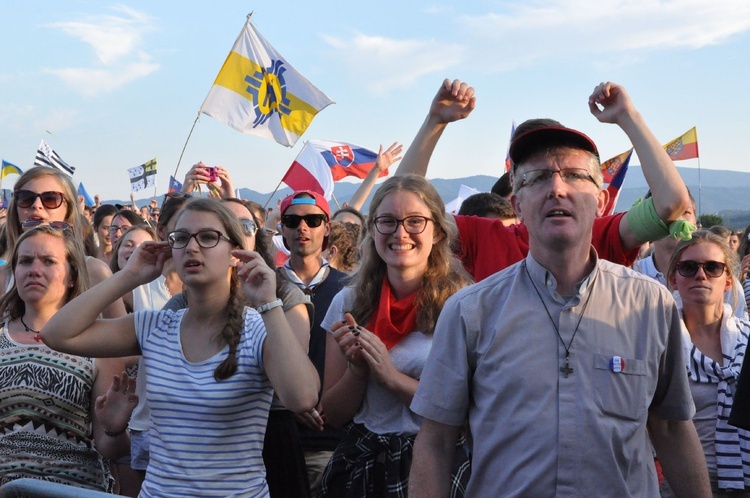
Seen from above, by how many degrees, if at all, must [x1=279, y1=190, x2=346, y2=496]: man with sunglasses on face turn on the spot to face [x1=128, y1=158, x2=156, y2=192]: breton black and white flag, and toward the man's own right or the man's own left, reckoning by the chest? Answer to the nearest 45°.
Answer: approximately 180°

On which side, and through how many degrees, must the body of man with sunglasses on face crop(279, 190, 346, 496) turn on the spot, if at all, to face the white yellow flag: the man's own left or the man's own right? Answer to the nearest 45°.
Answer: approximately 180°

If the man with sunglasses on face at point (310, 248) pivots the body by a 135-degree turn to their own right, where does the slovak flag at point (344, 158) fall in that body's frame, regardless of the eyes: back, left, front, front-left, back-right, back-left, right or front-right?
front-right

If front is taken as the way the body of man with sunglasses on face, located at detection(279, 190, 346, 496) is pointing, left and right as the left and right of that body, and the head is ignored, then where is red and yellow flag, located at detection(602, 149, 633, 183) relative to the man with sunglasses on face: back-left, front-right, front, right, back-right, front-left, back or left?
back-left

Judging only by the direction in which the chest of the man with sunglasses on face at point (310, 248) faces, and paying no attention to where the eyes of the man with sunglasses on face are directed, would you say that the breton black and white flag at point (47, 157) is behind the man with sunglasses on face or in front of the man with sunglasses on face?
behind

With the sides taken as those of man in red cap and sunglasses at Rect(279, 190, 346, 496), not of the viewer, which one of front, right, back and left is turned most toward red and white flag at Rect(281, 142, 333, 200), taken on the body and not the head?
back

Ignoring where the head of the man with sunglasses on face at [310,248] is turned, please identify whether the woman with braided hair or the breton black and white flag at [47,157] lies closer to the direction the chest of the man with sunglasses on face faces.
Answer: the woman with braided hair

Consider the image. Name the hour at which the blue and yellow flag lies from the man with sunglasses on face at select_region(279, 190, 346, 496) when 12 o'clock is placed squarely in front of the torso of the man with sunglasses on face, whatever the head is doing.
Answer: The blue and yellow flag is roughly at 5 o'clock from the man with sunglasses on face.

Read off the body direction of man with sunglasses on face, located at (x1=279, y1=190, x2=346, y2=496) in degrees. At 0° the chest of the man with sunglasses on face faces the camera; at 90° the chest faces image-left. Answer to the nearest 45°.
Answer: approximately 0°
